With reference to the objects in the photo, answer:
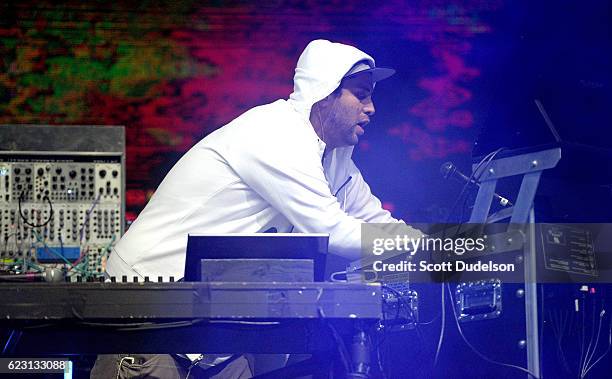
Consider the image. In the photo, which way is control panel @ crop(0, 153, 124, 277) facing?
toward the camera

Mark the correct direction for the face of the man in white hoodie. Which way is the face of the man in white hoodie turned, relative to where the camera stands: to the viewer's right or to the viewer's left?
to the viewer's right

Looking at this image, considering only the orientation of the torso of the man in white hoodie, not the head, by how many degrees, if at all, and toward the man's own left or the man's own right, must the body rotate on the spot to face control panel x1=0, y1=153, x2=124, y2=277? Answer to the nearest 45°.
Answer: approximately 135° to the man's own left

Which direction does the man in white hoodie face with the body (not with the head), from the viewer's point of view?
to the viewer's right

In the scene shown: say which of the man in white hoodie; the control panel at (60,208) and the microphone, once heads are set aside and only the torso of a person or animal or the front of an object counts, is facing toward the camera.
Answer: the control panel

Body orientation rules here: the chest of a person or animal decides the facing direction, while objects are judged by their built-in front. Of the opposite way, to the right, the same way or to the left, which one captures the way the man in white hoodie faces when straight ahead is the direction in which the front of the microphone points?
the opposite way

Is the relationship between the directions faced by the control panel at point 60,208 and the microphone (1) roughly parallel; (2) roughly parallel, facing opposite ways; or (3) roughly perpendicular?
roughly perpendicular

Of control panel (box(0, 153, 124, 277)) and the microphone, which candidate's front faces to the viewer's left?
the microphone

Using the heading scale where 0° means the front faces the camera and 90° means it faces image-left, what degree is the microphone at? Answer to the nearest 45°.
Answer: approximately 90°
